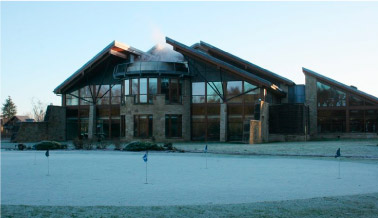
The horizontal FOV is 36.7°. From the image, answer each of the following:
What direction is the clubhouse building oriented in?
toward the camera

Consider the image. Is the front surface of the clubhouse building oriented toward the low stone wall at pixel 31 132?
no

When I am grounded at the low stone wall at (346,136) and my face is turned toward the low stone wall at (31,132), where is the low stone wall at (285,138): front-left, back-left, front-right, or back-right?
front-left

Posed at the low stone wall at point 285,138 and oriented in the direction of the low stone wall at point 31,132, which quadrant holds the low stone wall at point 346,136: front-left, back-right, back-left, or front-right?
back-right
